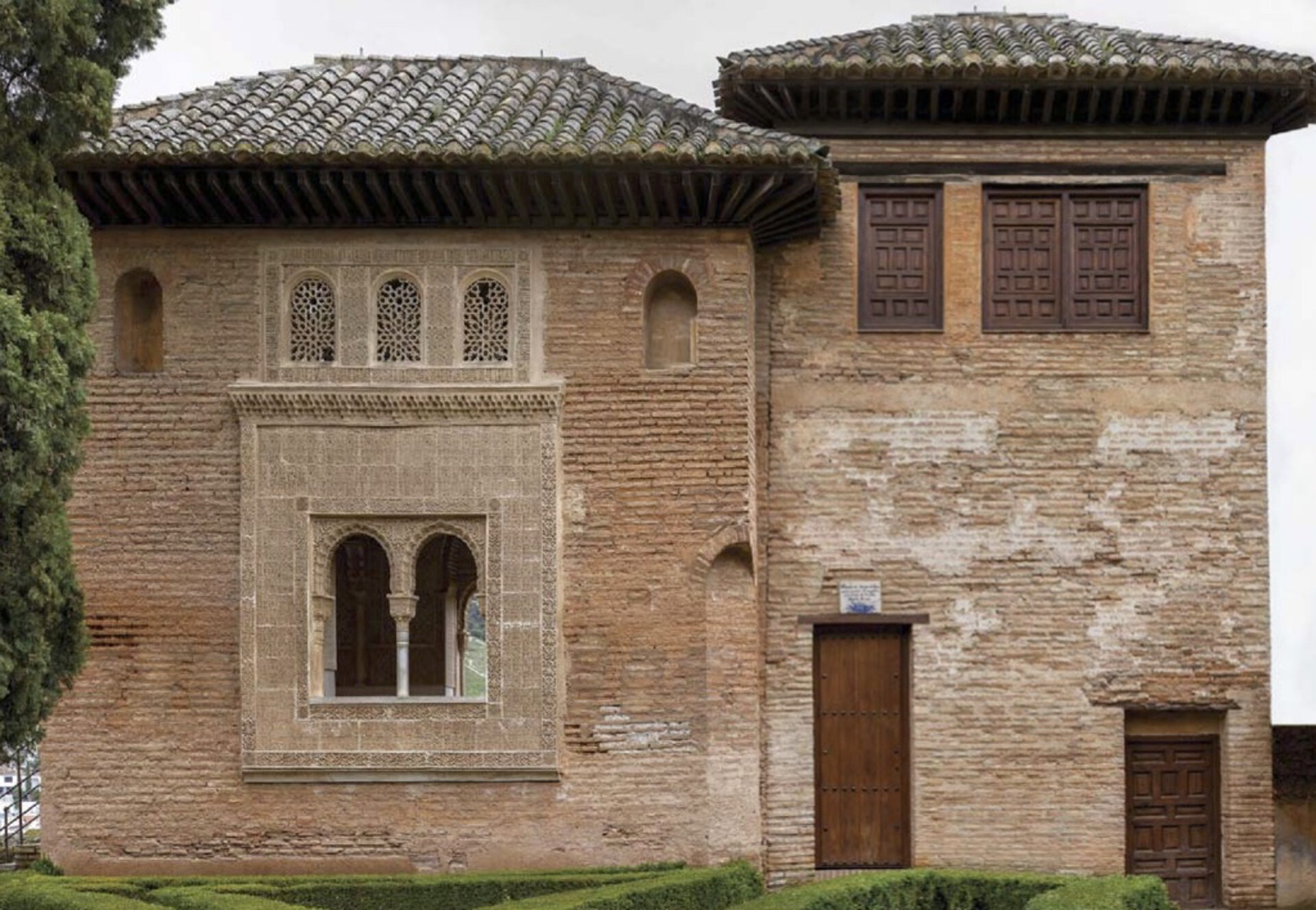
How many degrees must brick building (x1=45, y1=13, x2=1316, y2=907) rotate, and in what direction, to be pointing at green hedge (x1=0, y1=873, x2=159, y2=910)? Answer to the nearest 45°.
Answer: approximately 45° to its right

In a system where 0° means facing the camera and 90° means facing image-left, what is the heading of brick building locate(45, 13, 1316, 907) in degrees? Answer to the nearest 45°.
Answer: approximately 0°
